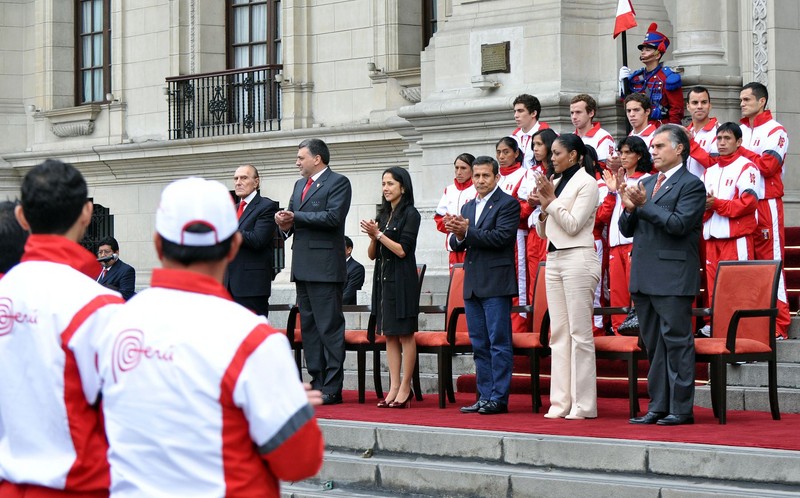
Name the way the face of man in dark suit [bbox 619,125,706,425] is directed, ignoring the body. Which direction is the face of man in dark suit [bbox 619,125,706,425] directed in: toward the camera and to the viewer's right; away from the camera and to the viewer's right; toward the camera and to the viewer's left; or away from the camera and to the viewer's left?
toward the camera and to the viewer's left

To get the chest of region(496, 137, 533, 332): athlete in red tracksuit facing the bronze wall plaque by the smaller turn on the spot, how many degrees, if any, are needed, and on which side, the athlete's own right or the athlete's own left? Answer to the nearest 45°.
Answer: approximately 135° to the athlete's own right

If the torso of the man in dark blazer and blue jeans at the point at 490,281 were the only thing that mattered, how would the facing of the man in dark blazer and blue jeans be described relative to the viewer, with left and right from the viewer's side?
facing the viewer and to the left of the viewer

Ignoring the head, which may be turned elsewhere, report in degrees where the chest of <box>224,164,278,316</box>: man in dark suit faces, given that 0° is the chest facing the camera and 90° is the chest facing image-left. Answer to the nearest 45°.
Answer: approximately 45°

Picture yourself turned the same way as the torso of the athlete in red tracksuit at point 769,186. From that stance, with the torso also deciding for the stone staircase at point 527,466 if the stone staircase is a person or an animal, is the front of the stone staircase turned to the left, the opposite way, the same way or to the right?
the same way

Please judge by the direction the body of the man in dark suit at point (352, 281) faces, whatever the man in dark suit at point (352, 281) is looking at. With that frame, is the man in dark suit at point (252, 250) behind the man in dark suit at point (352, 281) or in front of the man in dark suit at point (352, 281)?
in front

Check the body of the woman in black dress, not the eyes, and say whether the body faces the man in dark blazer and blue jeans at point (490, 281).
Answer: no

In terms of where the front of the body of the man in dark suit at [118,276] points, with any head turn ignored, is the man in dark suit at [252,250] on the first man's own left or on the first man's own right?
on the first man's own left

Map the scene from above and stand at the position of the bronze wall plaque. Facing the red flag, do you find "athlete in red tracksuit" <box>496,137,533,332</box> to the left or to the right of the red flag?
right

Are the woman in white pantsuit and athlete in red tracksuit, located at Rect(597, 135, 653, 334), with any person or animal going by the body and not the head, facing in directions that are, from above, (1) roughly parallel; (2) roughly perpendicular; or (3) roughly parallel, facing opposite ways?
roughly parallel

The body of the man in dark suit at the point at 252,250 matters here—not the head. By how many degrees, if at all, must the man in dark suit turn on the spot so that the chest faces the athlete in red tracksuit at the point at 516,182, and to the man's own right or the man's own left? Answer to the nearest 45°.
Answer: approximately 135° to the man's own left

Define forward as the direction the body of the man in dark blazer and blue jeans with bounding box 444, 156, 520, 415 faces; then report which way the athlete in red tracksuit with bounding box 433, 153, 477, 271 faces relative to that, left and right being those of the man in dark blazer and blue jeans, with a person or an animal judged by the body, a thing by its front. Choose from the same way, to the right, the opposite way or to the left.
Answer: the same way

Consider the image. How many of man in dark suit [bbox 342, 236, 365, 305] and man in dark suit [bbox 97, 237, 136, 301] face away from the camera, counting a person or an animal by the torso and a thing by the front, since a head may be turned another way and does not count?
0

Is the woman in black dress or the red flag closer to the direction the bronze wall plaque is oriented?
the woman in black dress

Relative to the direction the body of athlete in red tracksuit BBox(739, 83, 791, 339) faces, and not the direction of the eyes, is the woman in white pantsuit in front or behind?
in front

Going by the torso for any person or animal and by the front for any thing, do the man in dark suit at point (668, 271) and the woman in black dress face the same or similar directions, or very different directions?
same or similar directions

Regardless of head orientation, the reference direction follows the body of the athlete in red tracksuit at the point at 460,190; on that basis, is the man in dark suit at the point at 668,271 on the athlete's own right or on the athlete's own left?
on the athlete's own left
